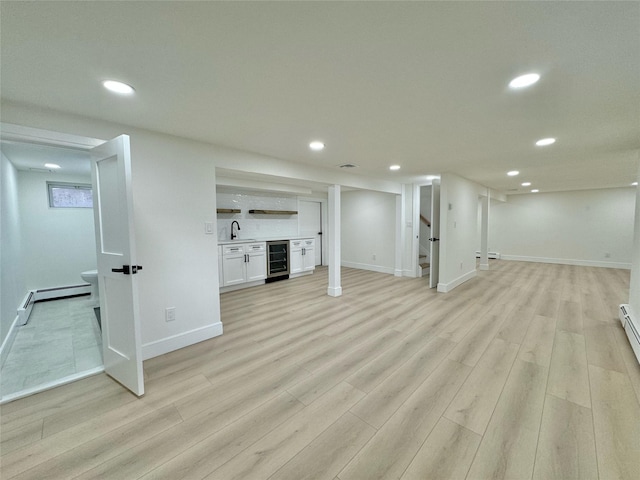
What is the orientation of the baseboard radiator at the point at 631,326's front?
to the viewer's left

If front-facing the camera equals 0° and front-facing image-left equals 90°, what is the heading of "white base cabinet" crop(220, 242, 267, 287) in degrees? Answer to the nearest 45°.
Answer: approximately 315°

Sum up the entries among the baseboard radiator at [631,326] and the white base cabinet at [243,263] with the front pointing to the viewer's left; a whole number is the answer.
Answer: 1

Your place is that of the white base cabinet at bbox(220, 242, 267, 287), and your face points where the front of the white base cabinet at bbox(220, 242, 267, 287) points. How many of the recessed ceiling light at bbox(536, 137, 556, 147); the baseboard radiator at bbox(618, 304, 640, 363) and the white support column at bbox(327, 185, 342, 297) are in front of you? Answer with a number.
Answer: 3

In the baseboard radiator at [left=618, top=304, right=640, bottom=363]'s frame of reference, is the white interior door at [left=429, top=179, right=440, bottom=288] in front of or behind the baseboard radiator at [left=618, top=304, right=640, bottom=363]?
in front

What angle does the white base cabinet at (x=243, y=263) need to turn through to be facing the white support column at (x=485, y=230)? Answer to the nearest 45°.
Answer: approximately 45° to its left

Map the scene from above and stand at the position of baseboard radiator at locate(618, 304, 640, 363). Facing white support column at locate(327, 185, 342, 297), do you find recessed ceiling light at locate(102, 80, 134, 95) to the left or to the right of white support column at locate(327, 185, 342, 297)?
left

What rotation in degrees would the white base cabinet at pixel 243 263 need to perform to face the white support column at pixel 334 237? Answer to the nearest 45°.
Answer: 0° — it already faces it

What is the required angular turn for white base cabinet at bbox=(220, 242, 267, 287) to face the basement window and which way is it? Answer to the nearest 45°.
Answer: approximately 135° to its right

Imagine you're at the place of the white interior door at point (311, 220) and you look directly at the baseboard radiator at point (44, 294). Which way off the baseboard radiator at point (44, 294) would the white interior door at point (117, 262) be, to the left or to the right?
left
